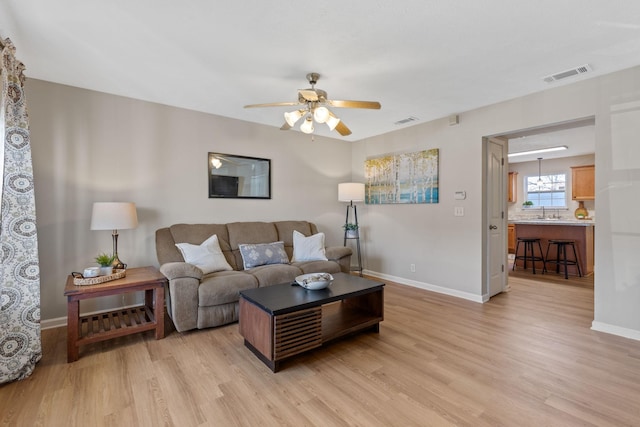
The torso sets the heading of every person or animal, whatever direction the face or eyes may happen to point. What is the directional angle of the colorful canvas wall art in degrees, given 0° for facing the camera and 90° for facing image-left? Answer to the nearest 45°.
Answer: approximately 45°

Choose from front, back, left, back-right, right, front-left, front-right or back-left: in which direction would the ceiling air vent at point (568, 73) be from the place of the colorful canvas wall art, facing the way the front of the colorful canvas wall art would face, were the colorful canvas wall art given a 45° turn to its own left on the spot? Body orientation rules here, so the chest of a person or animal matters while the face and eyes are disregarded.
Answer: front-left

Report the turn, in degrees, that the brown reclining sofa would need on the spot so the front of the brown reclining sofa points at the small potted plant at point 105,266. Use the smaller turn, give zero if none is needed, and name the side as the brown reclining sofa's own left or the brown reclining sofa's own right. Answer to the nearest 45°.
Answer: approximately 135° to the brown reclining sofa's own right

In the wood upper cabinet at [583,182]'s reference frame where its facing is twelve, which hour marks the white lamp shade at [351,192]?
The white lamp shade is roughly at 1 o'clock from the wood upper cabinet.

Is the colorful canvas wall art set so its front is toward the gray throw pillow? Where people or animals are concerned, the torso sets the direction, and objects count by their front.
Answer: yes

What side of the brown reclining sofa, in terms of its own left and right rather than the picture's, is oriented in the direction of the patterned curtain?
right

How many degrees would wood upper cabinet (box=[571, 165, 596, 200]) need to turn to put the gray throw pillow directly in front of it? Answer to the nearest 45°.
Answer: approximately 45° to its right

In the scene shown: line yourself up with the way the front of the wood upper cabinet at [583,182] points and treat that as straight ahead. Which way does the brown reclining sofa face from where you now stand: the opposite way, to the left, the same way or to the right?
to the left

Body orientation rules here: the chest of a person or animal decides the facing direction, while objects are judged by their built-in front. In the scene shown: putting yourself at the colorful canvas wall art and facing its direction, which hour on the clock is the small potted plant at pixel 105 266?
The small potted plant is roughly at 12 o'clock from the colorful canvas wall art.
